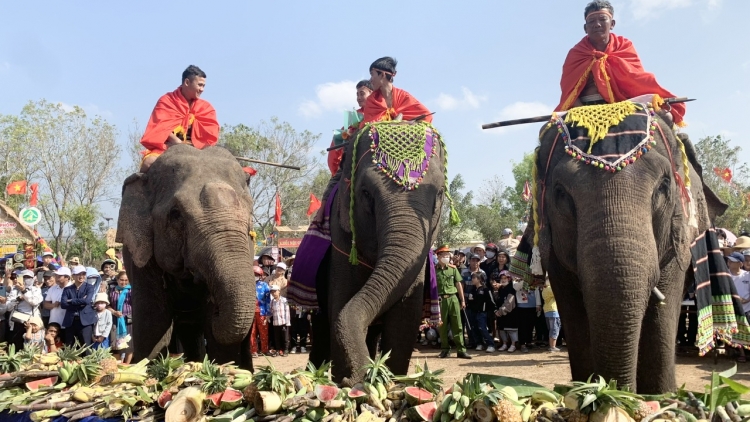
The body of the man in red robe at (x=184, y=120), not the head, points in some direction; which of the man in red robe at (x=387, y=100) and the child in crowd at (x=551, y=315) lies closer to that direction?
the man in red robe

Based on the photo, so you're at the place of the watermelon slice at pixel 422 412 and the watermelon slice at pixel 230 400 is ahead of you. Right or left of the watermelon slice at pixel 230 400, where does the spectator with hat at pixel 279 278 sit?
right

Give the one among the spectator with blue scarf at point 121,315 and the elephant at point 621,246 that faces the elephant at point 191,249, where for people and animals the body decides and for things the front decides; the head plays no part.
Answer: the spectator with blue scarf

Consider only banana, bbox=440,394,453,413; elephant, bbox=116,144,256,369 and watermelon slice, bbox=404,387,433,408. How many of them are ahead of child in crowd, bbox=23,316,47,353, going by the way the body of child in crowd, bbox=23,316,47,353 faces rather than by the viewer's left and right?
3

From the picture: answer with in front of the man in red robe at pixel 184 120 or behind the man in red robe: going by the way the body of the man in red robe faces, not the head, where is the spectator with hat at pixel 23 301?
behind

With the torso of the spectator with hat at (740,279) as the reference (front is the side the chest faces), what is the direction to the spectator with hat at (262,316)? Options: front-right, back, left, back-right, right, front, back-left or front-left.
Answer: front-right

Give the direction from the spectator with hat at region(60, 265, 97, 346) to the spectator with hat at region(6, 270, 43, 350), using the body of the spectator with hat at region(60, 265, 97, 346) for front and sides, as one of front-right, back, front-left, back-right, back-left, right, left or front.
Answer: back-right

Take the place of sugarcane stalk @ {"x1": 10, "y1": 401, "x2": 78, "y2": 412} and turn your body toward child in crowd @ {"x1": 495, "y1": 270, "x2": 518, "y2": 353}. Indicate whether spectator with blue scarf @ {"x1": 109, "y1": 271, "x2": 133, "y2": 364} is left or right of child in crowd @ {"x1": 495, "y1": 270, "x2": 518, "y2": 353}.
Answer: left
